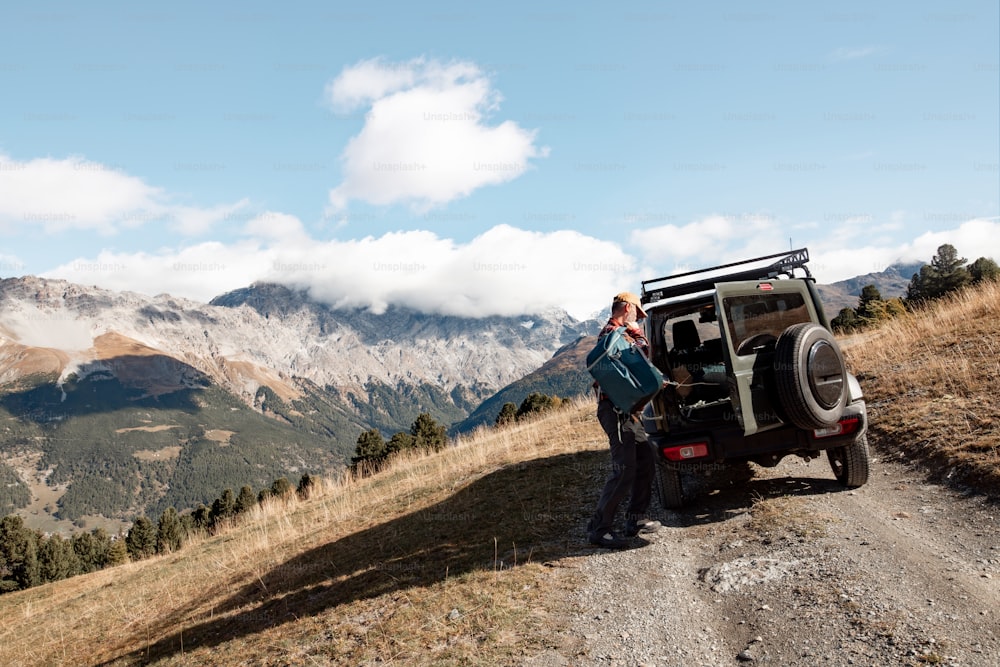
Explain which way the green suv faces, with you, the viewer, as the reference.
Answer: facing away from the viewer

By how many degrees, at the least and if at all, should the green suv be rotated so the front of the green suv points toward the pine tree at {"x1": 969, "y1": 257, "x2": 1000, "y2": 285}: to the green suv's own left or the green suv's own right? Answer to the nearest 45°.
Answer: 0° — it already faces it

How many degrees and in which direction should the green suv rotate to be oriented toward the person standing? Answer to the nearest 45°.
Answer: approximately 135° to its left

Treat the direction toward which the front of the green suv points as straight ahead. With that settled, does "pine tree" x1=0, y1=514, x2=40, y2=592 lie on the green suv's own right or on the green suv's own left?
on the green suv's own left
